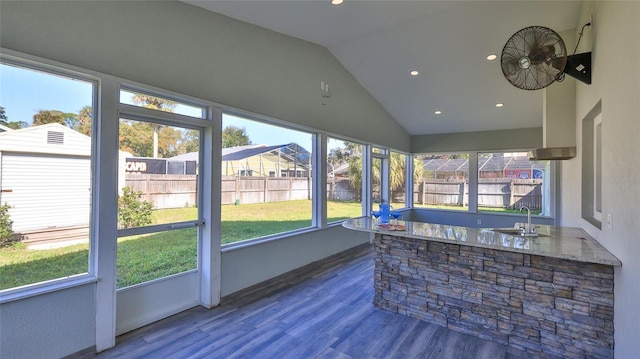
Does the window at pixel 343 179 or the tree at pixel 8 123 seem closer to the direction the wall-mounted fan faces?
the tree

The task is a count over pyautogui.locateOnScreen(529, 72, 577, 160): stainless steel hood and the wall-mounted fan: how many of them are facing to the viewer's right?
0

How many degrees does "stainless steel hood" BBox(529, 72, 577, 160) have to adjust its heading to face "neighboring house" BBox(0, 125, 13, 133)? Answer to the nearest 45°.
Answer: approximately 45° to its left

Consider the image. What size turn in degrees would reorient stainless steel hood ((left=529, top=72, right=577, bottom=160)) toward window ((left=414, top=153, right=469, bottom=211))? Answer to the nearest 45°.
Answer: approximately 45° to its right

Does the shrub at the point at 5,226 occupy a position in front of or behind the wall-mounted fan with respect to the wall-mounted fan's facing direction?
in front

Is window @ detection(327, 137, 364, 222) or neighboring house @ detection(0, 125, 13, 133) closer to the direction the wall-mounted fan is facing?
the neighboring house

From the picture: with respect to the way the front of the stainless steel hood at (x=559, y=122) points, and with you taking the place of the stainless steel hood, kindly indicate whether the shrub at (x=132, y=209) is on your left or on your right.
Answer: on your left

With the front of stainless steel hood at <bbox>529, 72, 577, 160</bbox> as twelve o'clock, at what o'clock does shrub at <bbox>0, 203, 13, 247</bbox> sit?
The shrub is roughly at 10 o'clock from the stainless steel hood.

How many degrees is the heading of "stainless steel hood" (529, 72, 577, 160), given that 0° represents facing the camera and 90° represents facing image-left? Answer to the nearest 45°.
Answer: approximately 90°

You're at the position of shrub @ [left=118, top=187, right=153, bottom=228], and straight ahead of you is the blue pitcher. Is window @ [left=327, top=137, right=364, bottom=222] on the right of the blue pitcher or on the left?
left

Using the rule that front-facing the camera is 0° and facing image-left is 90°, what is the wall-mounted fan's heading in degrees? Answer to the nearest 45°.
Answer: approximately 45°

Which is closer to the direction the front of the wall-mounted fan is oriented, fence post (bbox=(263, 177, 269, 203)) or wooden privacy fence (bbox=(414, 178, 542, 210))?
the fence post

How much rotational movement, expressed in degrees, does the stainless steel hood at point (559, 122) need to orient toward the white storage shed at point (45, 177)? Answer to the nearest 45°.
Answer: approximately 45° to its left

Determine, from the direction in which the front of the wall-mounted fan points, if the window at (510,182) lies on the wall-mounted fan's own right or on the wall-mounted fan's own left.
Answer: on the wall-mounted fan's own right
